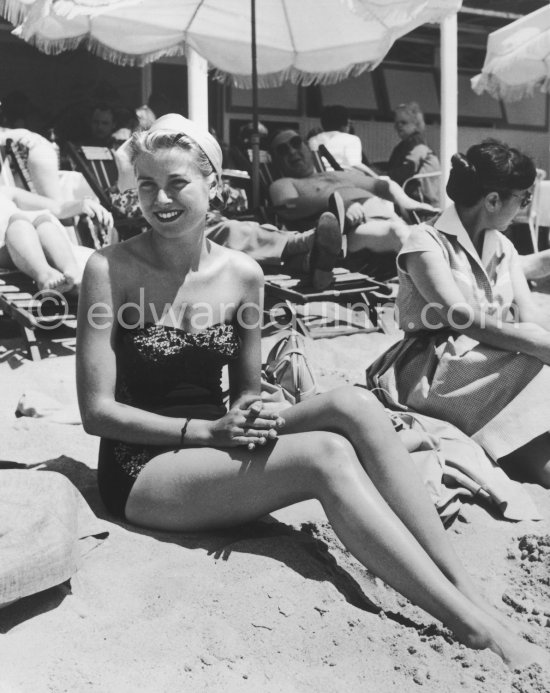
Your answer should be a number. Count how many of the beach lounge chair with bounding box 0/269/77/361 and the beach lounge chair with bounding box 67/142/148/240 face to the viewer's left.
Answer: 0

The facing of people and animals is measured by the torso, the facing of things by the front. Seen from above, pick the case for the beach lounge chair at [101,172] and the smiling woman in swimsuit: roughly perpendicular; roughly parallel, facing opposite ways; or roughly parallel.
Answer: roughly parallel

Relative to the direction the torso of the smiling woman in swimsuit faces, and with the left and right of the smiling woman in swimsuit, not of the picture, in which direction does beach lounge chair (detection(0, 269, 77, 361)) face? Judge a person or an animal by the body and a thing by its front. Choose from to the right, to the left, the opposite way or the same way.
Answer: the same way

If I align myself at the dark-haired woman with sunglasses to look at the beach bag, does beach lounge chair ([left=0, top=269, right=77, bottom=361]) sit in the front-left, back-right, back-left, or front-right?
front-right

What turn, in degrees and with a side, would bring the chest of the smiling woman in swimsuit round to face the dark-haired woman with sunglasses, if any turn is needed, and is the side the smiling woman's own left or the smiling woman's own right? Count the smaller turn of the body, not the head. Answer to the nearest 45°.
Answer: approximately 90° to the smiling woman's own left

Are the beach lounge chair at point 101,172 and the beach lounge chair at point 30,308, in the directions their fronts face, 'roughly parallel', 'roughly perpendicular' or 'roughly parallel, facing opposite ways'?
roughly parallel

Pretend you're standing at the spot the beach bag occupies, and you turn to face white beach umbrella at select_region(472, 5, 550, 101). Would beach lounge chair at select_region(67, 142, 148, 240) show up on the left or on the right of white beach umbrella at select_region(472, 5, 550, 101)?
left

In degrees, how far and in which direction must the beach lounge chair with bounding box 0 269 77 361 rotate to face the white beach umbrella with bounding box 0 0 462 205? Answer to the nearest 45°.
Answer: approximately 90° to its left

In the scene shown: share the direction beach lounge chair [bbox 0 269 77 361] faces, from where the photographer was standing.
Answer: facing the viewer and to the right of the viewer

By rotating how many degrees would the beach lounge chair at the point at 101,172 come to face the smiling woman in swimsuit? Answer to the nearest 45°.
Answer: approximately 45° to its right

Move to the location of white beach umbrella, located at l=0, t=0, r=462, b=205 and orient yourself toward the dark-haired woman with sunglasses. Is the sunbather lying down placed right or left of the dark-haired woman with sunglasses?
right
